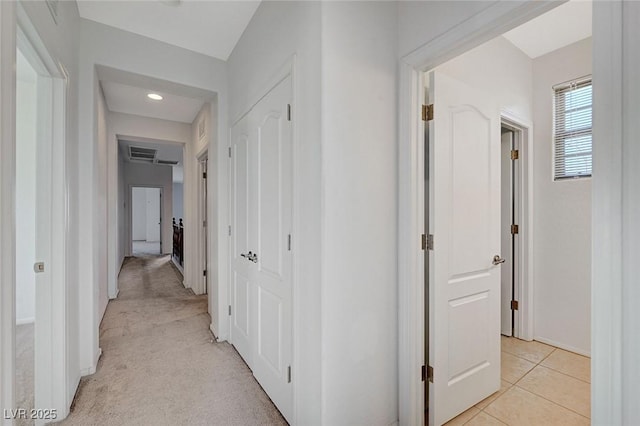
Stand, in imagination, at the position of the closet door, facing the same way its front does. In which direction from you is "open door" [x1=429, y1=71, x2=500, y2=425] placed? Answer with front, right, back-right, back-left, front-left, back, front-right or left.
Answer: back-left

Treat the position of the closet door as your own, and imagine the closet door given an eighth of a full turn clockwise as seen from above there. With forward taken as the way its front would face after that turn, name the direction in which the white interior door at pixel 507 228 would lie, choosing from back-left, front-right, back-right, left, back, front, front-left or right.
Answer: back-right

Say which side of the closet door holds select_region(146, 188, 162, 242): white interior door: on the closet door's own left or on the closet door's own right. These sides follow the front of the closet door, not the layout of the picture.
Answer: on the closet door's own right

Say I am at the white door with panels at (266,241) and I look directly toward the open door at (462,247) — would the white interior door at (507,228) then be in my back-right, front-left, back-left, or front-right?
front-left

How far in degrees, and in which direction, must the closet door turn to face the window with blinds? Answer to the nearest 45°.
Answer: approximately 180°

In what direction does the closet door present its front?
to the viewer's left

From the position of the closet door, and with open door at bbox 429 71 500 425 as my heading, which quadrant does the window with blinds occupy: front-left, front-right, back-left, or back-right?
front-left

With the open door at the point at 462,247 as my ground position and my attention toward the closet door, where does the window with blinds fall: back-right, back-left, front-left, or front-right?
back-right
